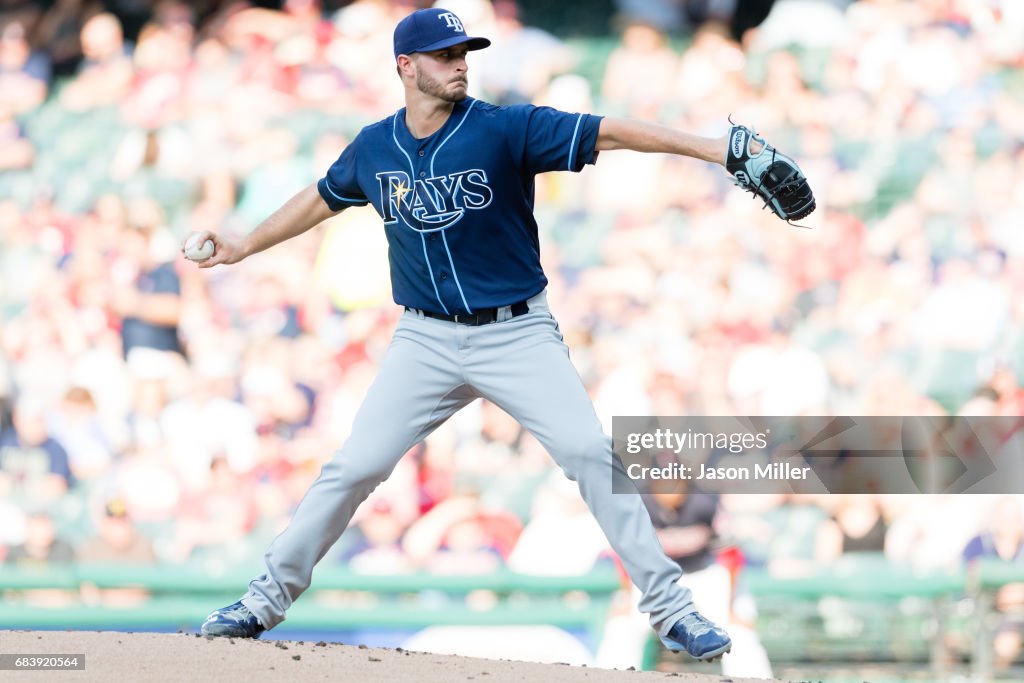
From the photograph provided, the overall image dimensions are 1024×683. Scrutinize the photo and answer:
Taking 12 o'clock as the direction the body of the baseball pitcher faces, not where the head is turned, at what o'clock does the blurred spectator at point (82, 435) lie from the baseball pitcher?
The blurred spectator is roughly at 5 o'clock from the baseball pitcher.

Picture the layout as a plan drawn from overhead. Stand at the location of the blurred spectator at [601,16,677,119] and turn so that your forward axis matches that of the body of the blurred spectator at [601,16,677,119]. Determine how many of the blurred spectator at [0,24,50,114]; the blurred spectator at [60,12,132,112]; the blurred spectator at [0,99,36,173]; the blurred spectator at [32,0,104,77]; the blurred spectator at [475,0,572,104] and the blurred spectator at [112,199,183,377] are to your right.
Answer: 6

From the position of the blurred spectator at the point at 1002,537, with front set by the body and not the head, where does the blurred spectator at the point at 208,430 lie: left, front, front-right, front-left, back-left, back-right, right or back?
right

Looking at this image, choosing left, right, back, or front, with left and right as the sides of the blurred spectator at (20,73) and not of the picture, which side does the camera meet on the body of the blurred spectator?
front

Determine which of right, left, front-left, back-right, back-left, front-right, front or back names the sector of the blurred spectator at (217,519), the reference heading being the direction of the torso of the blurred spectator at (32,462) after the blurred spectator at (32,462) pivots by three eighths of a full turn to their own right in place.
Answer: back

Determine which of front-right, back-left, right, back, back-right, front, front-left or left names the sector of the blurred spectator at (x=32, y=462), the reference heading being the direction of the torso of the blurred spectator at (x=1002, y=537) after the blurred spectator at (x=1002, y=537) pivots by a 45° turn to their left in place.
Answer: back-right

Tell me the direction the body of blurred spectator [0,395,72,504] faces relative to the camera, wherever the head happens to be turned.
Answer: toward the camera

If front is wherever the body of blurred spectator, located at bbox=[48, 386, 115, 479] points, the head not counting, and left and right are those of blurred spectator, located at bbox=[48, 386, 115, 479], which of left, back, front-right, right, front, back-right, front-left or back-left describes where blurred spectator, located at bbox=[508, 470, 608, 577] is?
front-left

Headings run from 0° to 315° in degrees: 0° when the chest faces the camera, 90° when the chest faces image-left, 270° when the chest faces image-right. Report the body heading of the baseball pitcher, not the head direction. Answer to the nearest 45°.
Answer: approximately 0°

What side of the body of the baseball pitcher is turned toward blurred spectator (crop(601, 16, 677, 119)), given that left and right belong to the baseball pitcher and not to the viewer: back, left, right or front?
back

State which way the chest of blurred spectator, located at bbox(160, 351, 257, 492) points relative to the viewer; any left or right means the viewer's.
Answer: facing the viewer
